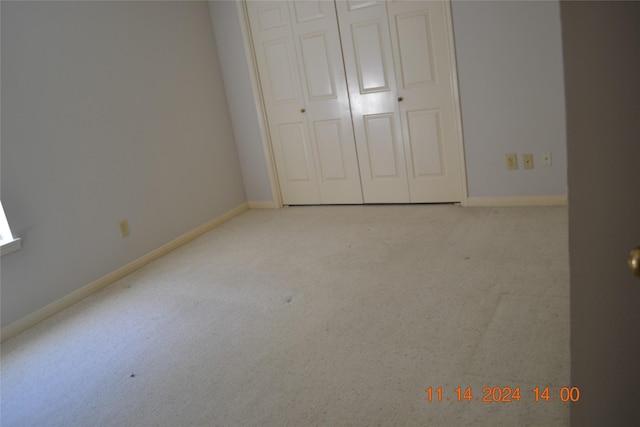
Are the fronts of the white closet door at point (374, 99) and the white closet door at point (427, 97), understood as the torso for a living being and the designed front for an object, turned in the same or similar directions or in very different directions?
same or similar directions

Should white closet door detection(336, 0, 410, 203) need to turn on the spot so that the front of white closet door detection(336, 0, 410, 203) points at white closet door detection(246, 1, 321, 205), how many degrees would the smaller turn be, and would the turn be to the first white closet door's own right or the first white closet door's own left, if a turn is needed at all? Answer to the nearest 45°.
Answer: approximately 90° to the first white closet door's own right

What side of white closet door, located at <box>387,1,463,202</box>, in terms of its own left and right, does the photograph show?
front

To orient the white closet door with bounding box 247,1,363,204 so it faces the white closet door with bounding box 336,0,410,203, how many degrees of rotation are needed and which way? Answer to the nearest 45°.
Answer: approximately 45° to its left

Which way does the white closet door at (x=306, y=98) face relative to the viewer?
toward the camera

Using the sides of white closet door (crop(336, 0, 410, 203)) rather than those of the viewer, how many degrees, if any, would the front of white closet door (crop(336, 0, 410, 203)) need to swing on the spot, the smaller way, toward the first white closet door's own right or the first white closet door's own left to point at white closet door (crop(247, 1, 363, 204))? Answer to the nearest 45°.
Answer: approximately 135° to the first white closet door's own right

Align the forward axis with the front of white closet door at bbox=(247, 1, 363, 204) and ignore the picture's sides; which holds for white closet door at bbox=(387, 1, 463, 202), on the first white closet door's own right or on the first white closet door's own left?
on the first white closet door's own left

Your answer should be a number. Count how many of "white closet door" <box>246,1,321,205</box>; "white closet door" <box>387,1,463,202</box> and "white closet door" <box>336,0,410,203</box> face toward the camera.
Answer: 3

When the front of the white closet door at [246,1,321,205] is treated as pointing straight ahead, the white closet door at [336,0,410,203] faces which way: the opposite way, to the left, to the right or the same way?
the same way

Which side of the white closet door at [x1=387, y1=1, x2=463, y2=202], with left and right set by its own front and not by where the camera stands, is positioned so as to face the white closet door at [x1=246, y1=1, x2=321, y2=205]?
right

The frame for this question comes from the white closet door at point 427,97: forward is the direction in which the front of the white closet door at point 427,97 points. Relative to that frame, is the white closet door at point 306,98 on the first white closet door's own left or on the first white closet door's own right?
on the first white closet door's own right

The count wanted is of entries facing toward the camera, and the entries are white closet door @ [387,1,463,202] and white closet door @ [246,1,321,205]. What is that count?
2

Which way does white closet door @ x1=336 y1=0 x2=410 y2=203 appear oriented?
toward the camera

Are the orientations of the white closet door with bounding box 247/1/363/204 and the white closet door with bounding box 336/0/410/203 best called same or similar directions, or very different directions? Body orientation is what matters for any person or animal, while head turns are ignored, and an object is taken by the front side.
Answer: same or similar directions

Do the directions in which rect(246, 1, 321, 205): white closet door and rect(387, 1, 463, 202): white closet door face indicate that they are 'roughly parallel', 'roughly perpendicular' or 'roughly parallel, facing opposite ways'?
roughly parallel
